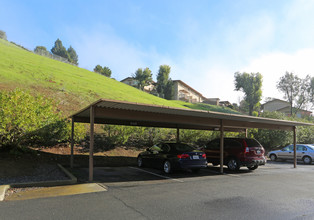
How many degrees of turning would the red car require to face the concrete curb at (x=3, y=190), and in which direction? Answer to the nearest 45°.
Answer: approximately 90° to its left

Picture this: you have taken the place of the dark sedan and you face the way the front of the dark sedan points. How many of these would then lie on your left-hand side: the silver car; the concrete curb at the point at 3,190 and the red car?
1

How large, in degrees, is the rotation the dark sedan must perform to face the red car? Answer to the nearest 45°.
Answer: approximately 90° to its right

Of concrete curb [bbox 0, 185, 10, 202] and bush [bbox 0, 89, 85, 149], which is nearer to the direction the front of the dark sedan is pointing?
the bush

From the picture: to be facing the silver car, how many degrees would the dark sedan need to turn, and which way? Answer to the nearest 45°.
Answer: approximately 90° to its right

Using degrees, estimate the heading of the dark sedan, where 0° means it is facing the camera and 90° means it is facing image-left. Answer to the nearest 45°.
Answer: approximately 135°

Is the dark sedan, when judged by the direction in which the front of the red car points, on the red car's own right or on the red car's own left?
on the red car's own left

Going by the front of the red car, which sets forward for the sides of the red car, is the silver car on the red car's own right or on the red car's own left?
on the red car's own right

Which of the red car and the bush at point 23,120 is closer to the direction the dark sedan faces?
the bush

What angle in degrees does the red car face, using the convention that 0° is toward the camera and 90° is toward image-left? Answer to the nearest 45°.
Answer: approximately 135°
